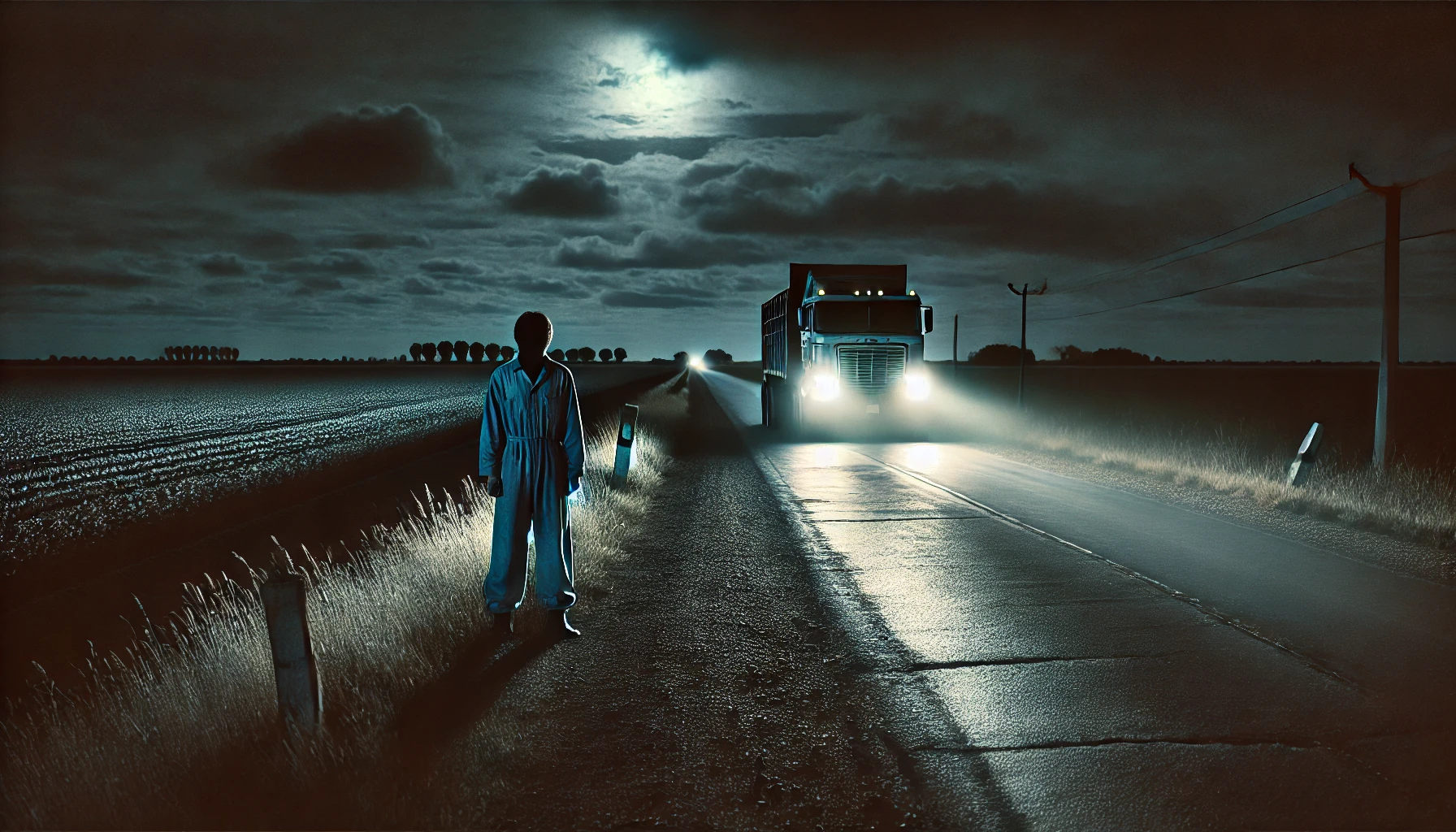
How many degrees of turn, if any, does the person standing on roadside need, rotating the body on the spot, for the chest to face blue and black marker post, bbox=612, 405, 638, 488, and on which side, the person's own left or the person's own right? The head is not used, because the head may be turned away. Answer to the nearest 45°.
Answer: approximately 180°

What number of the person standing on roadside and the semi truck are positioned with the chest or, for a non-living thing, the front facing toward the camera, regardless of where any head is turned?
2

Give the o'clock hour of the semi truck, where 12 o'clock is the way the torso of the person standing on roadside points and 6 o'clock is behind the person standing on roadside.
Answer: The semi truck is roughly at 7 o'clock from the person standing on roadside.

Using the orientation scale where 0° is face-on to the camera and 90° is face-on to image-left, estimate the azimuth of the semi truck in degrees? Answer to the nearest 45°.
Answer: approximately 0°

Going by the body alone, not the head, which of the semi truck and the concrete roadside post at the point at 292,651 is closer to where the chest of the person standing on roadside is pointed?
the concrete roadside post

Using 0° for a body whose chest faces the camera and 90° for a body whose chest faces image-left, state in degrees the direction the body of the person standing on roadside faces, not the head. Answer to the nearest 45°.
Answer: approximately 0°

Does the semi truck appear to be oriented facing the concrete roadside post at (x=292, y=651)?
yes

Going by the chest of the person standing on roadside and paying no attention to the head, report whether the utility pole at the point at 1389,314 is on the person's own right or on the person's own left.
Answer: on the person's own left

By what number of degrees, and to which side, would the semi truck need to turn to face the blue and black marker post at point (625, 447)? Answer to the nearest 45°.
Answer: approximately 45° to its right

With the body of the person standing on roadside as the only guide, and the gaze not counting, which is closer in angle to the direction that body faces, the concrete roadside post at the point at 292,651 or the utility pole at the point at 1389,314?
the concrete roadside post
